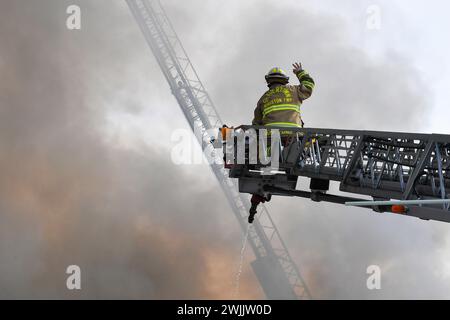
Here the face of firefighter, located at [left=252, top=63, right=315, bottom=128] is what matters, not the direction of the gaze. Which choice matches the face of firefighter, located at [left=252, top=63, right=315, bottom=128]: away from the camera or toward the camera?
away from the camera

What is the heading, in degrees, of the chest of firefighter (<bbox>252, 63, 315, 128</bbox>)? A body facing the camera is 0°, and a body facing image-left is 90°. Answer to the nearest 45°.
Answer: approximately 180°
